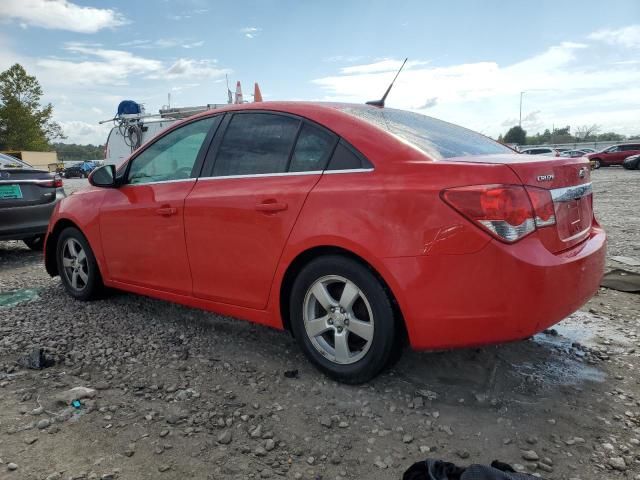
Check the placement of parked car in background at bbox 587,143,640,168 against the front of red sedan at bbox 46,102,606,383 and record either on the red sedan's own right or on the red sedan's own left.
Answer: on the red sedan's own right

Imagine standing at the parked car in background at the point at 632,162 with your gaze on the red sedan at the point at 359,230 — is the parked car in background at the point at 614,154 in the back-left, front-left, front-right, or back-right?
back-right

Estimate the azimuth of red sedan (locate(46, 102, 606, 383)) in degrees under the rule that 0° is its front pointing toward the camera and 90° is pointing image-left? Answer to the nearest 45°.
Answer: approximately 135°

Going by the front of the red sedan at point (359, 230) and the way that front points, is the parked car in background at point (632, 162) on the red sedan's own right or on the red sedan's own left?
on the red sedan's own right

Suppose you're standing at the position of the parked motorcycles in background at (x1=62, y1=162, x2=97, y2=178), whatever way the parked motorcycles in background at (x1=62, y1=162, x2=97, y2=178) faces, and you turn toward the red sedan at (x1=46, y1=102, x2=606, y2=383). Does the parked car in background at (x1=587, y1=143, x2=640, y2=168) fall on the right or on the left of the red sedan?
left

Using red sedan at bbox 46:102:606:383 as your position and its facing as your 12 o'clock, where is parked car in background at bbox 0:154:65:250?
The parked car in background is roughly at 12 o'clock from the red sedan.

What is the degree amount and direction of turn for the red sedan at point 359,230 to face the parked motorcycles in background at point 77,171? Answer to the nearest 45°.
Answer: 0° — it already faces it
